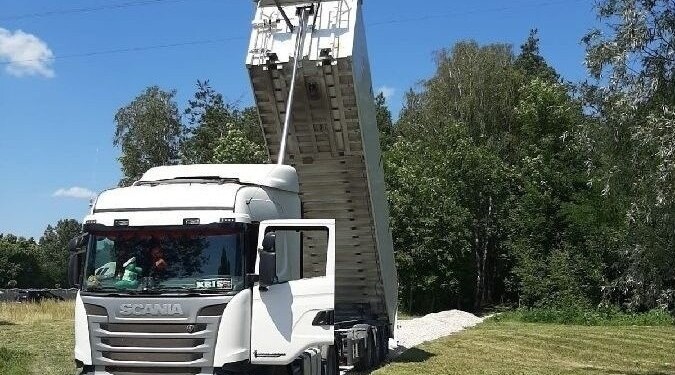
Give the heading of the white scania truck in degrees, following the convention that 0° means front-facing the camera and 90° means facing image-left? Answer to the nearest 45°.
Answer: approximately 45°

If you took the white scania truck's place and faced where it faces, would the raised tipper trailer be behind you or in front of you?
behind
